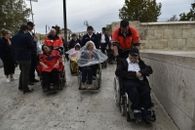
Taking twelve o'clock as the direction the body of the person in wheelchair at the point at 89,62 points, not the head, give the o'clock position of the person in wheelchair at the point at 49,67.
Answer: the person in wheelchair at the point at 49,67 is roughly at 2 o'clock from the person in wheelchair at the point at 89,62.

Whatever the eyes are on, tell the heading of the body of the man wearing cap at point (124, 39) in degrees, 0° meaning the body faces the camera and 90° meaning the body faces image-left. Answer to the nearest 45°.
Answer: approximately 0°

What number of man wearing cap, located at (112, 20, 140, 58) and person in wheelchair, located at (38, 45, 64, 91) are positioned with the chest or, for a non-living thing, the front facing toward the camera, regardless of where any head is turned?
2

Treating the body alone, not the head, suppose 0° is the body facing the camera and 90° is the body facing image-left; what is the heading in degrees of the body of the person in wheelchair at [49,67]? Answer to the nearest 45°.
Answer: approximately 0°

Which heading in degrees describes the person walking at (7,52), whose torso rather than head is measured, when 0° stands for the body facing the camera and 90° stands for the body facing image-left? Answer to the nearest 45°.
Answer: approximately 315°

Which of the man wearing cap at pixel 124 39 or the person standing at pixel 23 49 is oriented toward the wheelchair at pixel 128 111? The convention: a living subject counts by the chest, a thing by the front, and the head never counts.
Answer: the man wearing cap

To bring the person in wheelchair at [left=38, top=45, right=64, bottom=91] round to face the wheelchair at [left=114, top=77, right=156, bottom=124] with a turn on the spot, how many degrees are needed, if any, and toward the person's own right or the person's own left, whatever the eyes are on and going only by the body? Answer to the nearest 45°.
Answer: approximately 45° to the person's own left

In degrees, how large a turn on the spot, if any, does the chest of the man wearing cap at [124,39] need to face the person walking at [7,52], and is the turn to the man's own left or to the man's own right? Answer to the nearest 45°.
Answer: approximately 135° to the man's own right
